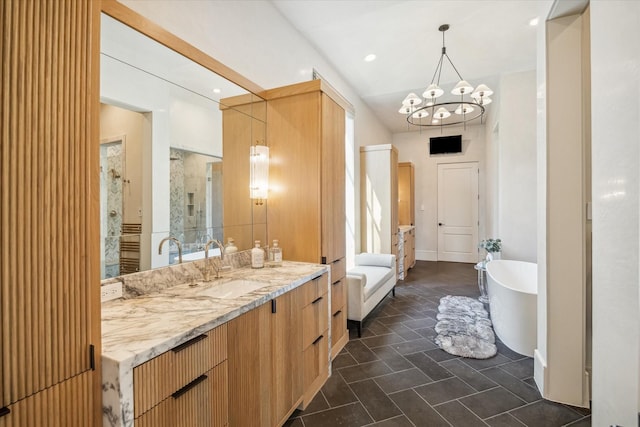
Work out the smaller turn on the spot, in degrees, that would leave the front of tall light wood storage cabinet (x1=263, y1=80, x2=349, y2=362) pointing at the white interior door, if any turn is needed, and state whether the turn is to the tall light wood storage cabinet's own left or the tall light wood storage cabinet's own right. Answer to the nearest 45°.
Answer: approximately 90° to the tall light wood storage cabinet's own left

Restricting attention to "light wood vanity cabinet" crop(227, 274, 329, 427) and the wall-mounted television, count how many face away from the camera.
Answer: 0

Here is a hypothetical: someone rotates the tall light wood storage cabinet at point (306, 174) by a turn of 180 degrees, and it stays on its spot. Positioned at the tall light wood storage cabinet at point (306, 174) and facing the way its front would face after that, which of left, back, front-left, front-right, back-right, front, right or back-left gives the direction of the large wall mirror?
left

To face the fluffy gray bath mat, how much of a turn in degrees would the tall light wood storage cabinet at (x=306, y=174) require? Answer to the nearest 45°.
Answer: approximately 45° to its left

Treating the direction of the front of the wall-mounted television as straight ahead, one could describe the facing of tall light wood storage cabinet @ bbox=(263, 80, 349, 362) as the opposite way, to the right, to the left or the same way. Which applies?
to the left

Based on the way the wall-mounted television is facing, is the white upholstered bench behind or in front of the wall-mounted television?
in front

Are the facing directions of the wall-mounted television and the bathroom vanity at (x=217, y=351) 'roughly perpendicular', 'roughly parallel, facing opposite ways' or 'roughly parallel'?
roughly perpendicular

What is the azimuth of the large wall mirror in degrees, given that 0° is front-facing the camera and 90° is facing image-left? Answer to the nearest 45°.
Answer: approximately 315°

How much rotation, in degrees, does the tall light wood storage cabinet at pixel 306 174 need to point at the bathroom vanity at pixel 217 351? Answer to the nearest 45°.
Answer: approximately 45° to its right

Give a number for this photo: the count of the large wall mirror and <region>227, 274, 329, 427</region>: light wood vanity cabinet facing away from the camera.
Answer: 0

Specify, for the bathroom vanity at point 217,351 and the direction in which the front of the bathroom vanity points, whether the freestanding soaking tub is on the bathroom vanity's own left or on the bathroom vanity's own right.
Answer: on the bathroom vanity's own left

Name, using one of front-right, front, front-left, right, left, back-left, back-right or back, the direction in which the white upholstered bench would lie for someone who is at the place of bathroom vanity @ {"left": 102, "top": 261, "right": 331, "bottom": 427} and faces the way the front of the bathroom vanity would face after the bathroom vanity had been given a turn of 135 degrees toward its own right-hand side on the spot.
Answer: back-right

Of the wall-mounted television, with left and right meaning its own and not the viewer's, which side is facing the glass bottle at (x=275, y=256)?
front

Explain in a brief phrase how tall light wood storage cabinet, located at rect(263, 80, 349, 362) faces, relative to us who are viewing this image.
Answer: facing the viewer and to the right of the viewer

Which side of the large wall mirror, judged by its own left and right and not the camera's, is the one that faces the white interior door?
left
